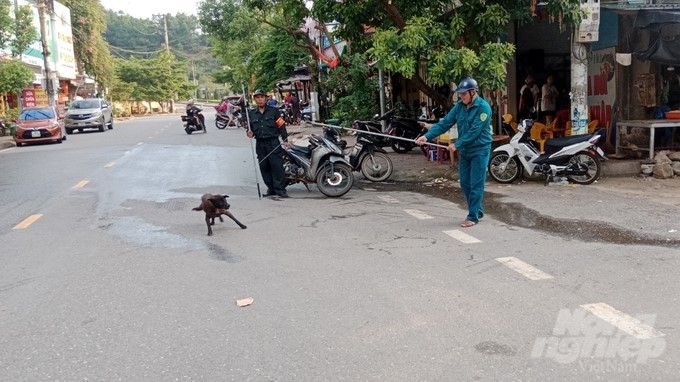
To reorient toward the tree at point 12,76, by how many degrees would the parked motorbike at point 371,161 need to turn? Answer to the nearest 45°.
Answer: approximately 180°

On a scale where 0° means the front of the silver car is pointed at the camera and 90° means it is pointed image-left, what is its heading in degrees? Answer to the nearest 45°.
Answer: approximately 45°

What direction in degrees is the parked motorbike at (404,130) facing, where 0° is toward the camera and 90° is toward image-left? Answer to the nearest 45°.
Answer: approximately 90°

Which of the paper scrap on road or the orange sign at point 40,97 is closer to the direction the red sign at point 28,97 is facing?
the paper scrap on road

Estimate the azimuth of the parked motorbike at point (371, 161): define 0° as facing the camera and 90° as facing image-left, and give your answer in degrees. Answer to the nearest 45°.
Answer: approximately 315°

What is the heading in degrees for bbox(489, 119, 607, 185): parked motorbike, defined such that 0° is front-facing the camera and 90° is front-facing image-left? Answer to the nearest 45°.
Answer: approximately 90°

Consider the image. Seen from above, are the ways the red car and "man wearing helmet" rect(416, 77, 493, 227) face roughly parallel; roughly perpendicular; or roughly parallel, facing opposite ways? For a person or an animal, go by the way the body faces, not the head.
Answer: roughly perpendicular
